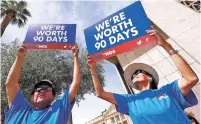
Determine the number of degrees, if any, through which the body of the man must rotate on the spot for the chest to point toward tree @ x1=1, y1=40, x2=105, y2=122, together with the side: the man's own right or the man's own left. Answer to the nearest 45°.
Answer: approximately 180°

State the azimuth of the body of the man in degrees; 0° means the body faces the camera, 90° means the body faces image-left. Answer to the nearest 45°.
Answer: approximately 0°

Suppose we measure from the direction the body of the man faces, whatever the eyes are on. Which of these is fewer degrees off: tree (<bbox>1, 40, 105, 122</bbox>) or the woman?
the woman

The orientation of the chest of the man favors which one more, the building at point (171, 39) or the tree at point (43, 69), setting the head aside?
the building
